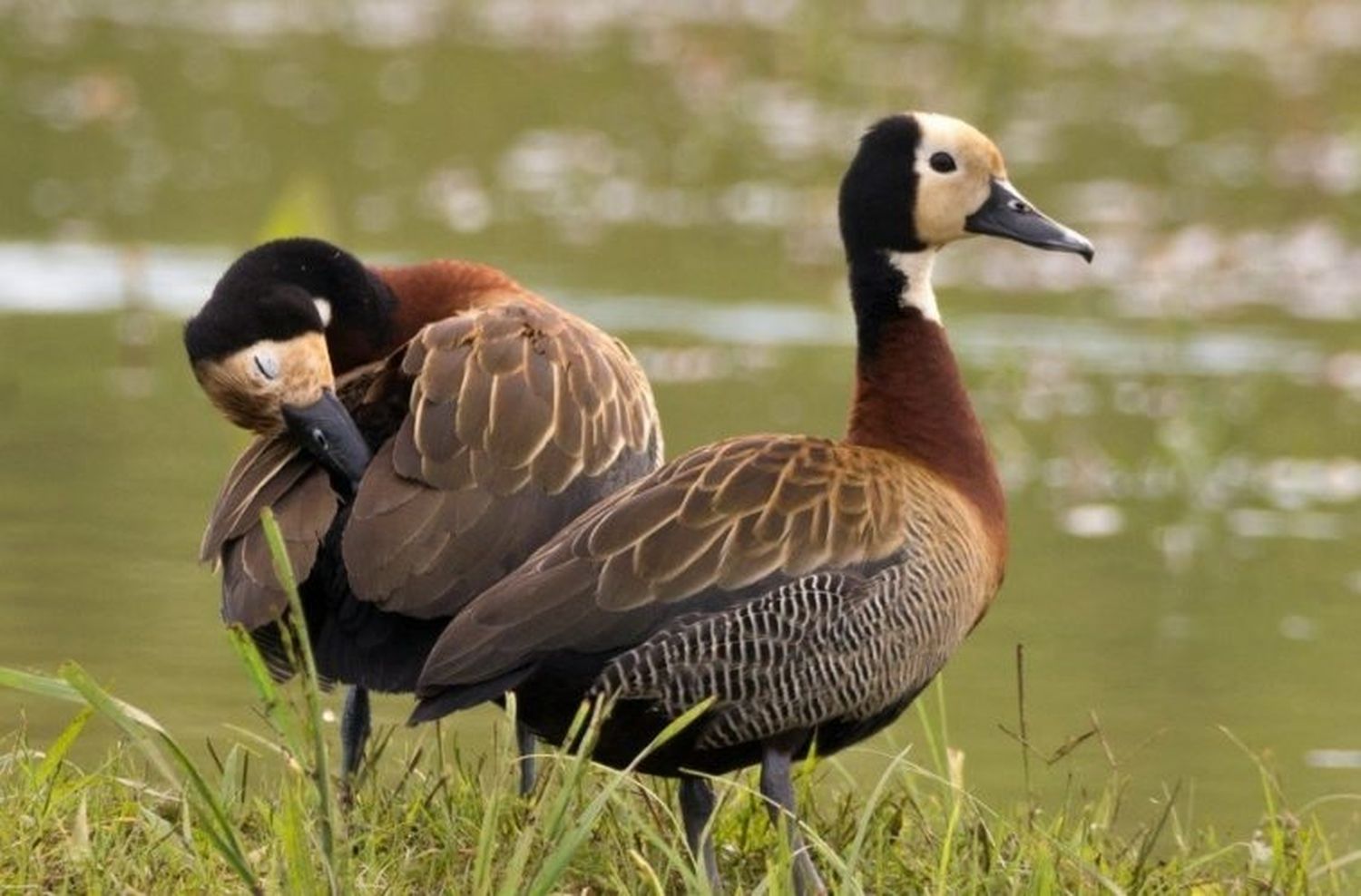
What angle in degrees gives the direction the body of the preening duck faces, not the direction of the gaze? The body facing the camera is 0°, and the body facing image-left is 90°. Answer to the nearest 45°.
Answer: approximately 225°

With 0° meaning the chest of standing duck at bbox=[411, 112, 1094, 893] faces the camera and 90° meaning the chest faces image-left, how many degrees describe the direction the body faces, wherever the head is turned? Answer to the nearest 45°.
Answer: approximately 270°

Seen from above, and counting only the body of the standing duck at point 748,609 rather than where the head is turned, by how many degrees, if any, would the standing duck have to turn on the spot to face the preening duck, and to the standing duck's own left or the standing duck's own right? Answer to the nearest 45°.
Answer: approximately 135° to the standing duck's own left

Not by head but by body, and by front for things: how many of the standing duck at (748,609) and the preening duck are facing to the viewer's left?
0

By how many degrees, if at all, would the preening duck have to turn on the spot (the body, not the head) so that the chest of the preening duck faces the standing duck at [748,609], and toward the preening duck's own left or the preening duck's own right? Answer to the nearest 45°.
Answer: approximately 90° to the preening duck's own right
